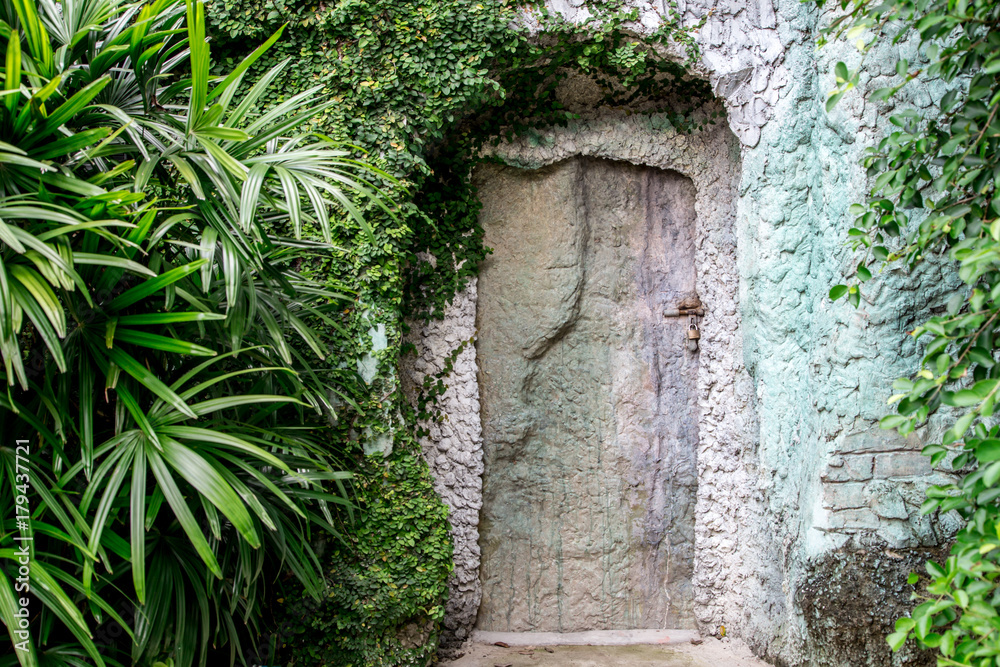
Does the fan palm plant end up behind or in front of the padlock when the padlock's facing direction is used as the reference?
in front

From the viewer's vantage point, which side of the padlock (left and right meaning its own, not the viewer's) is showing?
front

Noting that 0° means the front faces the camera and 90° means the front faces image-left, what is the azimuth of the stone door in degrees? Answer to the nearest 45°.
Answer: approximately 0°
